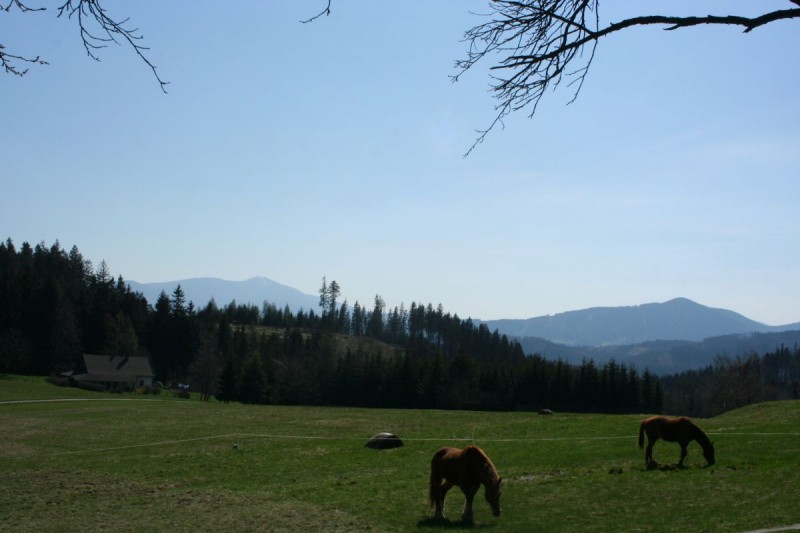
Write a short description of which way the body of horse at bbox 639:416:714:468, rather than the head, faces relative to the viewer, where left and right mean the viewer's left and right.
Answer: facing to the right of the viewer

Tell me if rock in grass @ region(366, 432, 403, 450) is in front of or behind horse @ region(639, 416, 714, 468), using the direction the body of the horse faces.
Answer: behind

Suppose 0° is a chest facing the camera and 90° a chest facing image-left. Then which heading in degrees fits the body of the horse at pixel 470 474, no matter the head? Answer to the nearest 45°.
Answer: approximately 315°

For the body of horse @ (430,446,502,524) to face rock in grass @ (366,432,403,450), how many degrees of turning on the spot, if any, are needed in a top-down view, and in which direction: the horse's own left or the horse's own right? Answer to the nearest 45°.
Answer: approximately 135° to the horse's own left

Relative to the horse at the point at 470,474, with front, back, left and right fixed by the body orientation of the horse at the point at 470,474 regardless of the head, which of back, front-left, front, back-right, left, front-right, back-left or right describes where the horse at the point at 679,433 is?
left

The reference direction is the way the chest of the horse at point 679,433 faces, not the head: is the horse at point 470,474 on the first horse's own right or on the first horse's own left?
on the first horse's own right

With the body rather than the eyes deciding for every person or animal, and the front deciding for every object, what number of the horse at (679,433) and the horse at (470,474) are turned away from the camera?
0
